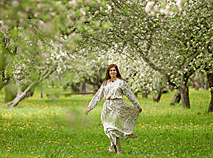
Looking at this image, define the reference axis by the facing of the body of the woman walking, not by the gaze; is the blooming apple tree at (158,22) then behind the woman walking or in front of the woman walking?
behind

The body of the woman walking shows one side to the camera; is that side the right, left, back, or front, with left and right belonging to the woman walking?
front
